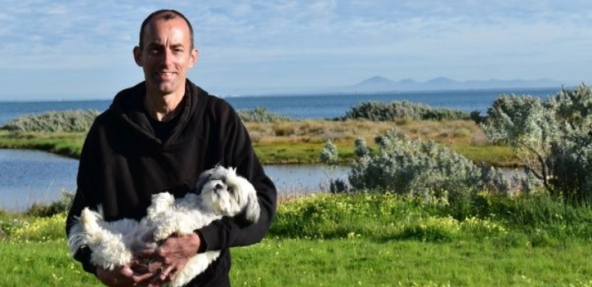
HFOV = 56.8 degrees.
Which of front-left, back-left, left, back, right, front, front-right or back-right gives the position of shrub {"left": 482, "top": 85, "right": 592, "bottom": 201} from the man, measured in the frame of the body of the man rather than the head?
back-left

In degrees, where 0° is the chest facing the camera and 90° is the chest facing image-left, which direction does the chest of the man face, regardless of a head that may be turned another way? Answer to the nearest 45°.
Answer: approximately 0°
